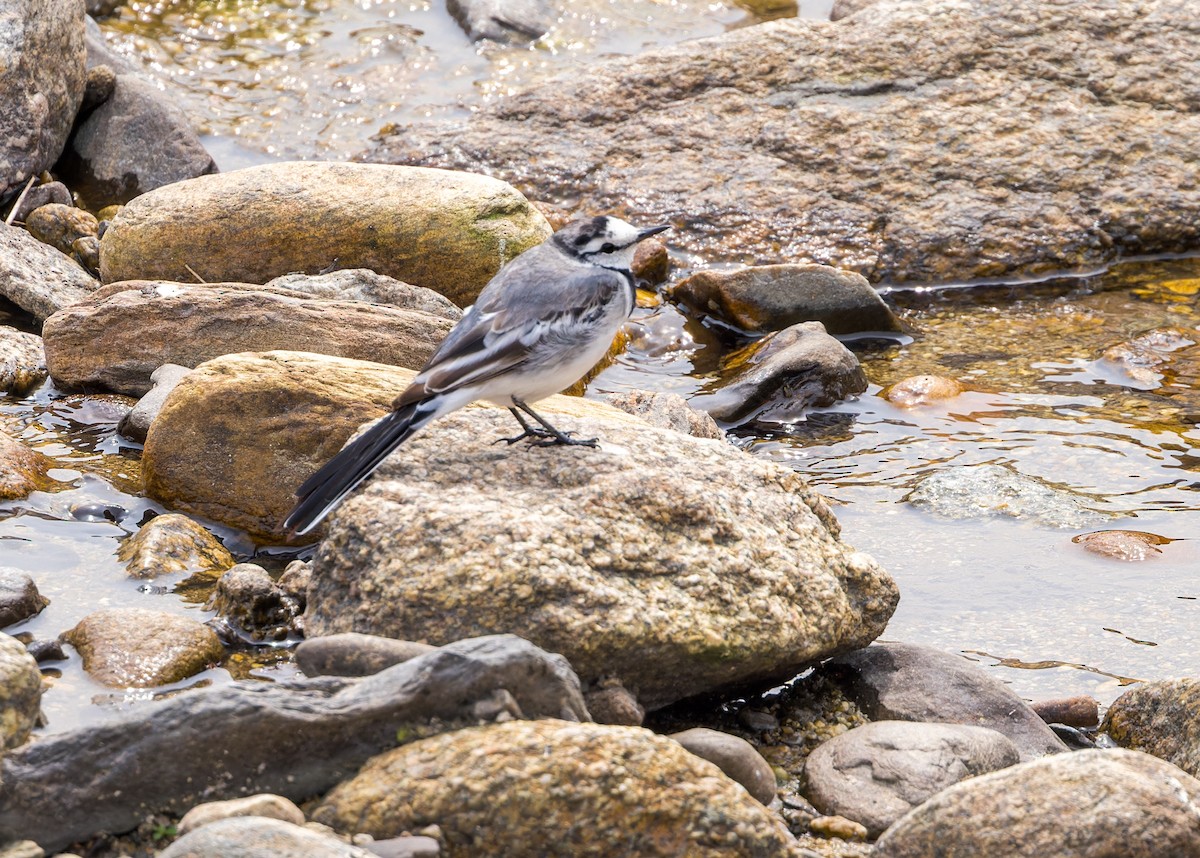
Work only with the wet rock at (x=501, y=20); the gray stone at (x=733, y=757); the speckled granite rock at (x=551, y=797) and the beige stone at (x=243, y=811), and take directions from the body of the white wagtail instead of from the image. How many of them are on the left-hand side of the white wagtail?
1

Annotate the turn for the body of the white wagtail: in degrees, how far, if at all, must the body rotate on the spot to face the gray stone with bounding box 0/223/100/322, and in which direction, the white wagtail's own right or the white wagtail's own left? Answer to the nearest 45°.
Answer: approximately 135° to the white wagtail's own left

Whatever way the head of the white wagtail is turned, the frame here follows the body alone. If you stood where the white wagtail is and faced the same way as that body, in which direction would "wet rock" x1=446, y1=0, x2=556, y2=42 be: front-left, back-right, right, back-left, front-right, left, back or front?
left

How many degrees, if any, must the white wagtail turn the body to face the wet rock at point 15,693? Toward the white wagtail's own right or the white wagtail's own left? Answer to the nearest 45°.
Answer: approximately 135° to the white wagtail's own right

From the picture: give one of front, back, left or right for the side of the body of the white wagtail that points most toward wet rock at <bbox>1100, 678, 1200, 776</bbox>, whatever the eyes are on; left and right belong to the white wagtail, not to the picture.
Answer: front

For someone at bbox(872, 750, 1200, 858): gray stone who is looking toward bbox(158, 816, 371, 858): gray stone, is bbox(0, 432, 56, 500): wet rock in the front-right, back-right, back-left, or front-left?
front-right

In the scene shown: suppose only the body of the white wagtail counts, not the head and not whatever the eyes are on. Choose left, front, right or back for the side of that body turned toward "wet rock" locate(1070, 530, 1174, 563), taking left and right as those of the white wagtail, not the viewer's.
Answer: front

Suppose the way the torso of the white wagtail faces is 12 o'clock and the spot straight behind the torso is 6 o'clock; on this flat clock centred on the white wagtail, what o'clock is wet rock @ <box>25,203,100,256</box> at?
The wet rock is roughly at 8 o'clock from the white wagtail.

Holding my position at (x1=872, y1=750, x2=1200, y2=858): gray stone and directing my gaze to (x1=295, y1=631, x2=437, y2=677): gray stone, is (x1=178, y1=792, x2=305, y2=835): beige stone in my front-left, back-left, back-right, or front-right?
front-left

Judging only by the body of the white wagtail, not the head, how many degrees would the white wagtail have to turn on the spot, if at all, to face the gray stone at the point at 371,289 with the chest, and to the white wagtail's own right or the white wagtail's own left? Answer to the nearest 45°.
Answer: approximately 90° to the white wagtail's own left

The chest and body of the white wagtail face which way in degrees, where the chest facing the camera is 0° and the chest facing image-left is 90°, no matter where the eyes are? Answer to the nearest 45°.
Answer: approximately 270°

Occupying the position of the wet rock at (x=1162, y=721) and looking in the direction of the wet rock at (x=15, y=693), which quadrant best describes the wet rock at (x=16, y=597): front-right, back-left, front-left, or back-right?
front-right

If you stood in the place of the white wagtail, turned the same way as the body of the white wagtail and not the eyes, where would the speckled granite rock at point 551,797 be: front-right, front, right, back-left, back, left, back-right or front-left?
right

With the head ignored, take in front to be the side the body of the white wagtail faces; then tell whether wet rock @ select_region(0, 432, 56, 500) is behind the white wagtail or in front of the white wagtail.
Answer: behind

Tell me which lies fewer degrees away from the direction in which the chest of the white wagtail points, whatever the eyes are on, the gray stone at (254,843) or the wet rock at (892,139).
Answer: the wet rock
